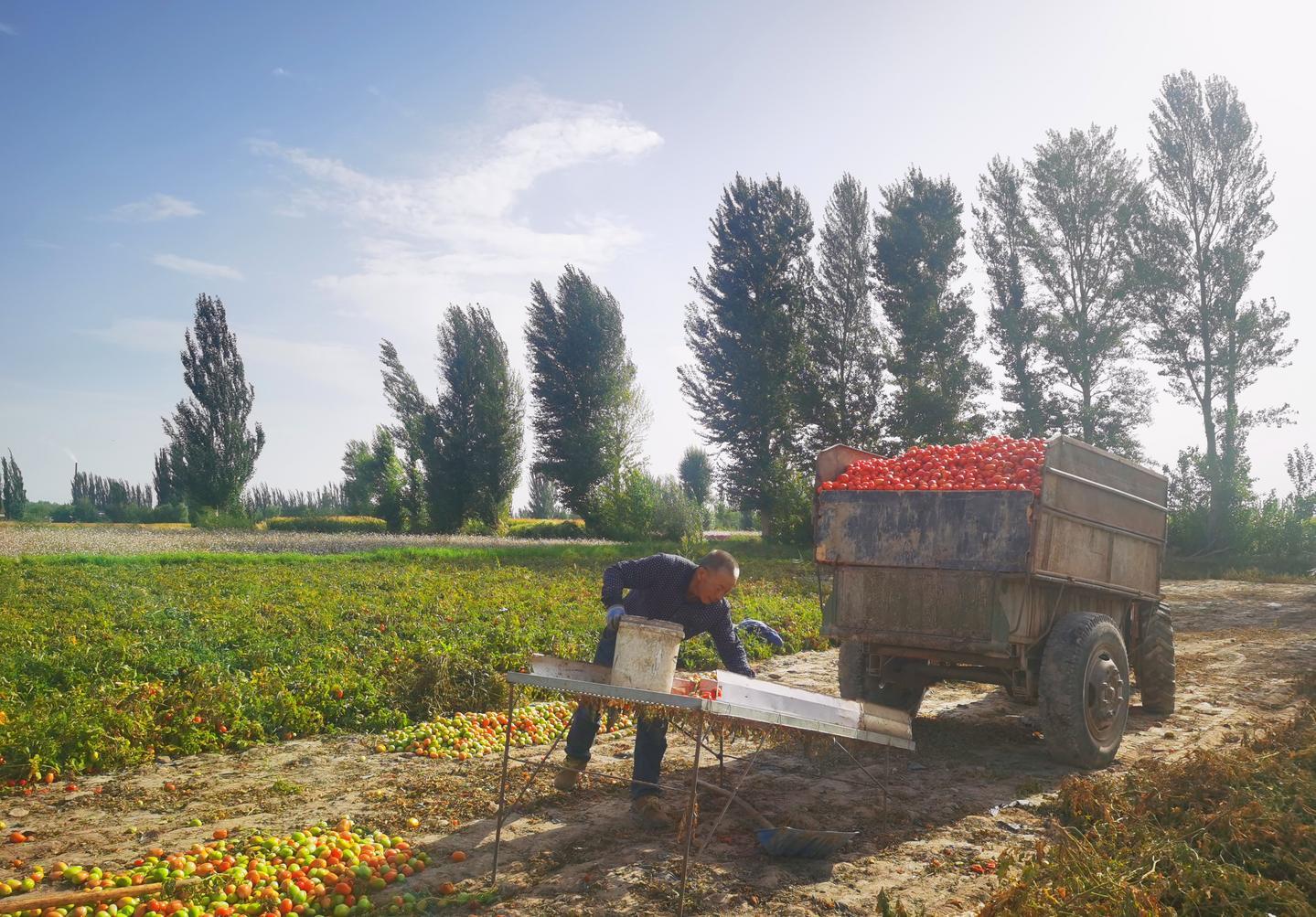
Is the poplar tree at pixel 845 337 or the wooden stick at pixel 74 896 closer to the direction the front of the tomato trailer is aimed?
the poplar tree

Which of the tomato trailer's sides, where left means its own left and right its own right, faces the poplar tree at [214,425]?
left

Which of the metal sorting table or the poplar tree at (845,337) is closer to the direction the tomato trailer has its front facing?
the poplar tree

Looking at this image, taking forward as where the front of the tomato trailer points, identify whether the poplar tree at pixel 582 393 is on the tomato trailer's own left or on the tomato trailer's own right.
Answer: on the tomato trailer's own left

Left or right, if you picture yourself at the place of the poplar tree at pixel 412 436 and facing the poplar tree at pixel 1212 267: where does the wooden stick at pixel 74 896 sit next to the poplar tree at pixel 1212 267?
right

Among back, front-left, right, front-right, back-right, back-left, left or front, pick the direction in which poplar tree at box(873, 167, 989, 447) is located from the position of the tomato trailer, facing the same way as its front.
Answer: front-left

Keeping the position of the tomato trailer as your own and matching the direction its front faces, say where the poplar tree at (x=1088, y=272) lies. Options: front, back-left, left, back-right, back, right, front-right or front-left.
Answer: front-left

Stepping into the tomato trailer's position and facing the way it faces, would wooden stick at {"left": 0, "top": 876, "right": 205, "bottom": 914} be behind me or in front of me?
behind

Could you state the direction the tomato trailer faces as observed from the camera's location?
facing away from the viewer and to the right of the viewer

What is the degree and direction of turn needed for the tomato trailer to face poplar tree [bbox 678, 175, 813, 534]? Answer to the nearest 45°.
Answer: approximately 45° to its left

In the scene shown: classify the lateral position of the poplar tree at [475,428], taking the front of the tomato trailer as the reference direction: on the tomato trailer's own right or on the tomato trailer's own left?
on the tomato trailer's own left
